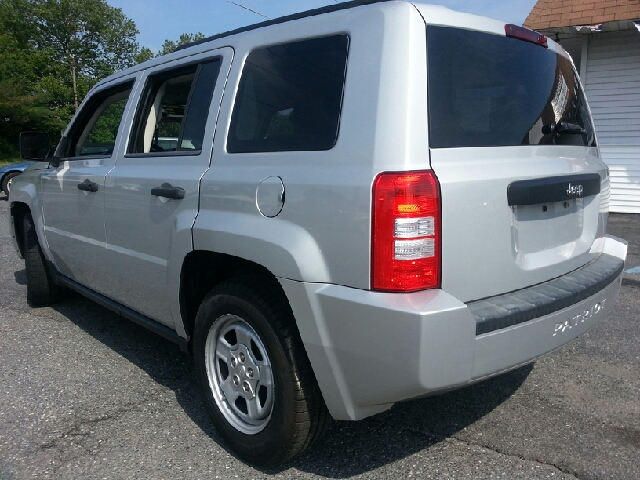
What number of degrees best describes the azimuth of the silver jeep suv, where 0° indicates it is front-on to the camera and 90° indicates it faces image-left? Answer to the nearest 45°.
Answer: approximately 135°
